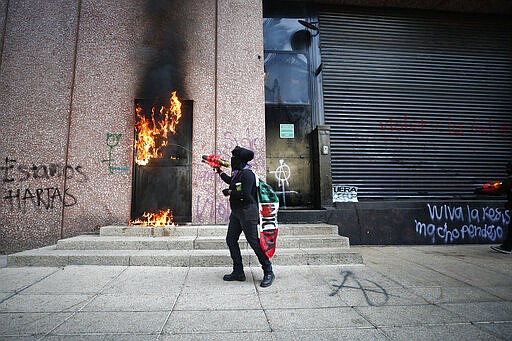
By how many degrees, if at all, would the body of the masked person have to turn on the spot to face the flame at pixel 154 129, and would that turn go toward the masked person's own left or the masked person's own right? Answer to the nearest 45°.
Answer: approximately 45° to the masked person's own right

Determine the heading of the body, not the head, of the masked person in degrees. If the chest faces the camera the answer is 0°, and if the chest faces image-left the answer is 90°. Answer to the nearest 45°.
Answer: approximately 90°

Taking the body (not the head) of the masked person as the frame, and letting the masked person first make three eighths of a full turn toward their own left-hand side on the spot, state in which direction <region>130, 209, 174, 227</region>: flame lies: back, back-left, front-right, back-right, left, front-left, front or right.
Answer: back

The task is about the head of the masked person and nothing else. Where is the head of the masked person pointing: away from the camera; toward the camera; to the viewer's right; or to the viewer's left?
to the viewer's left
